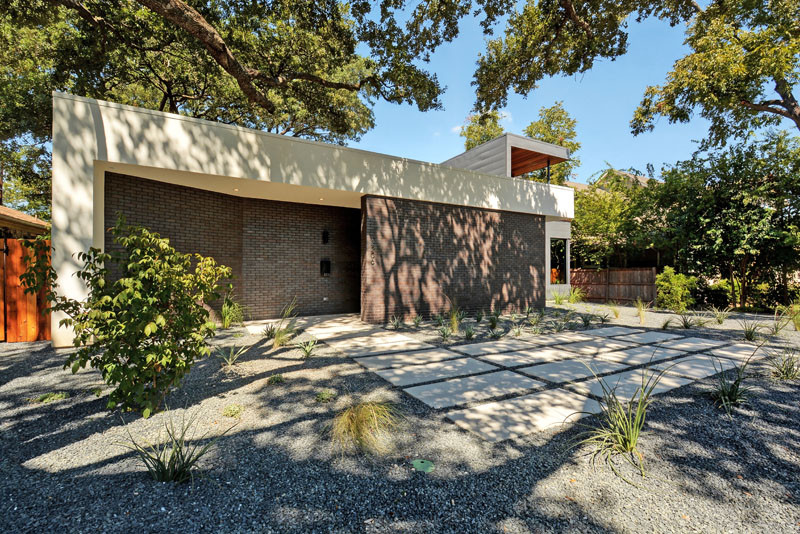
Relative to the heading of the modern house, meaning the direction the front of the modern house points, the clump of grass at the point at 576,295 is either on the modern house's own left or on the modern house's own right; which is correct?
on the modern house's own left

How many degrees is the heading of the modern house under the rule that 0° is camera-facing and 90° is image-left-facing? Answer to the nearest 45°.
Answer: approximately 315°

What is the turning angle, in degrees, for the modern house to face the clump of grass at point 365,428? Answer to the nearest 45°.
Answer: approximately 45° to its right

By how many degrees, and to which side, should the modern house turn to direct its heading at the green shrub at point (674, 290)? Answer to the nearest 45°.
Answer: approximately 45° to its left

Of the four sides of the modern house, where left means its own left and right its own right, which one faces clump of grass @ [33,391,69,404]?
right

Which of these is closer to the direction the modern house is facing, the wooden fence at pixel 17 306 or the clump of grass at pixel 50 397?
the clump of grass

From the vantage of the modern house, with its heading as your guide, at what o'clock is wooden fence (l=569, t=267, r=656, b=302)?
The wooden fence is roughly at 10 o'clock from the modern house.
